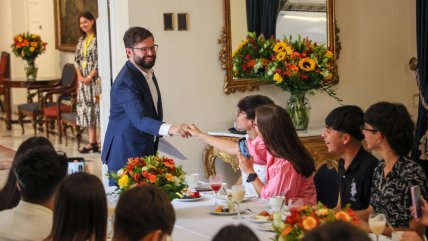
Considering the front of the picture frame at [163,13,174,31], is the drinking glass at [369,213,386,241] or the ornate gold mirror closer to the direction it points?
the drinking glass

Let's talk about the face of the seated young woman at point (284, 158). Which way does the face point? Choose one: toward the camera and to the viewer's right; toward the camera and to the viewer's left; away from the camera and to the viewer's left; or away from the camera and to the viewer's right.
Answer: away from the camera and to the viewer's left

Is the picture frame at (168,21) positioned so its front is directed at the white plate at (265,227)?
yes

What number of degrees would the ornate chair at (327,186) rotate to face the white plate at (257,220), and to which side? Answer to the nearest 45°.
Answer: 0° — it already faces it

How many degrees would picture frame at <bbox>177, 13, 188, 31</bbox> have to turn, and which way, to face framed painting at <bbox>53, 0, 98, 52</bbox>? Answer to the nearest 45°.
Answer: approximately 180°

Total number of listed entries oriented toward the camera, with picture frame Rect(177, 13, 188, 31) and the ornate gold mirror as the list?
2

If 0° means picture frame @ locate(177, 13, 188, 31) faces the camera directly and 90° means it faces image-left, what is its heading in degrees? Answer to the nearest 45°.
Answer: approximately 0°
